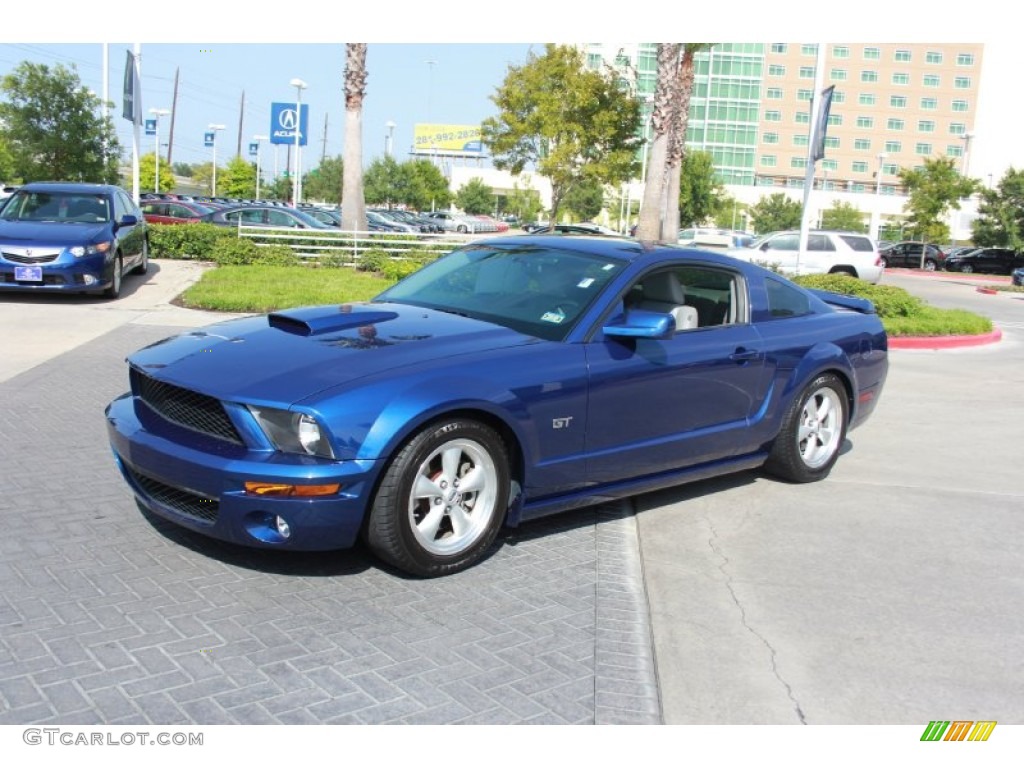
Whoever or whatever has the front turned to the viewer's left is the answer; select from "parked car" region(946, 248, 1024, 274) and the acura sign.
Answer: the parked car

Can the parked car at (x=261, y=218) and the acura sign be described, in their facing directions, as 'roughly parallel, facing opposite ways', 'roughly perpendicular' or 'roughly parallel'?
roughly perpendicular

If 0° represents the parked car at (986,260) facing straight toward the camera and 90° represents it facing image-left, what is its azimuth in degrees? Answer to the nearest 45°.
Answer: approximately 90°

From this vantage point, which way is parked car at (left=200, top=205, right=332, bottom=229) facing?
to the viewer's right

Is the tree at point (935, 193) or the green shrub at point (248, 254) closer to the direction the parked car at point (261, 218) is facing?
the tree

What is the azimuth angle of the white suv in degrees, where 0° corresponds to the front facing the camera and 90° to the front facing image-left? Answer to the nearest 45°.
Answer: approximately 90°

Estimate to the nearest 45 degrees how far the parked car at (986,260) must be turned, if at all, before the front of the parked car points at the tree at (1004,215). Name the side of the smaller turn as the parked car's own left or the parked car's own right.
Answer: approximately 90° to the parked car's own right
